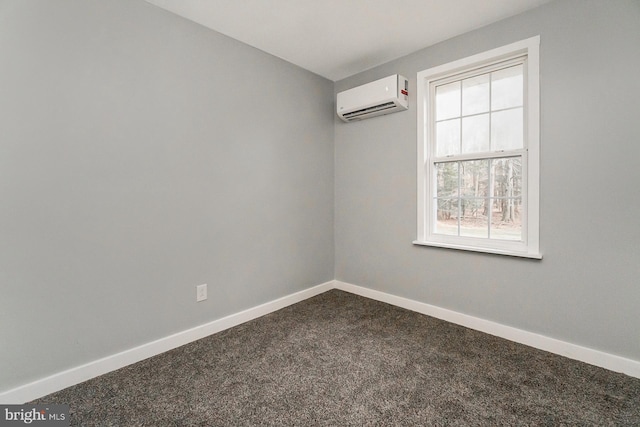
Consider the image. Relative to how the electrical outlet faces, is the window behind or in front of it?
in front

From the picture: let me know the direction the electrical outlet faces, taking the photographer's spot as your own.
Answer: facing the viewer and to the right of the viewer

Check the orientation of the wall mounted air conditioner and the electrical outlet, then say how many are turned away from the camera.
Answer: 0

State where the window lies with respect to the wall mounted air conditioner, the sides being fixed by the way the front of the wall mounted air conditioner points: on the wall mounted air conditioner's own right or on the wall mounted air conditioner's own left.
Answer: on the wall mounted air conditioner's own left
